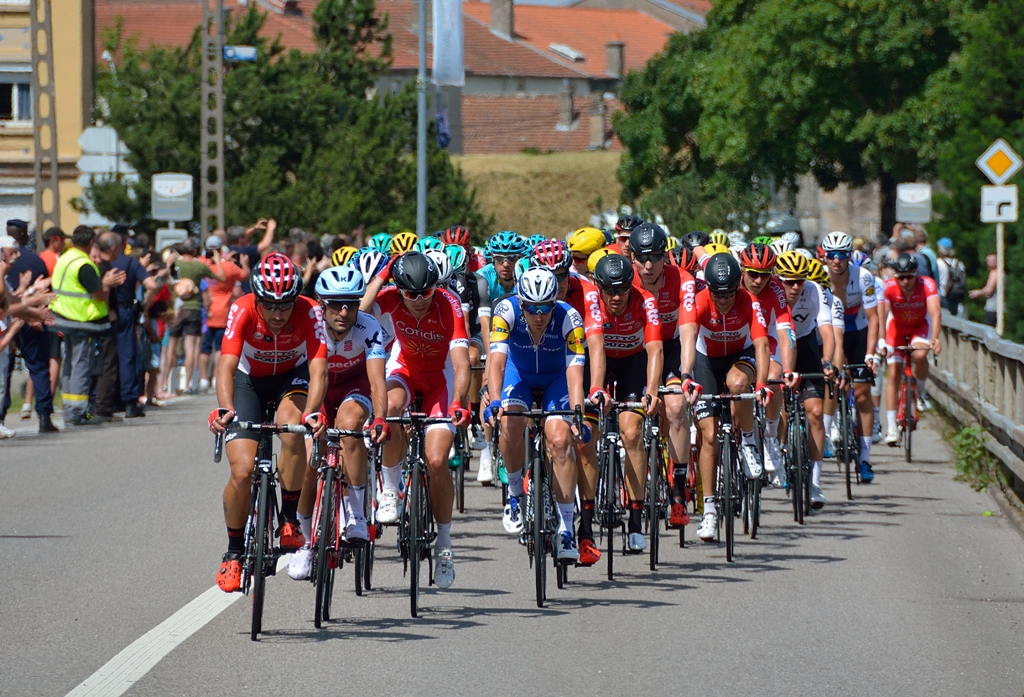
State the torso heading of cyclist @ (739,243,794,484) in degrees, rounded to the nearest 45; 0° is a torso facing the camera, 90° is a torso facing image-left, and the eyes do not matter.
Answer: approximately 0°

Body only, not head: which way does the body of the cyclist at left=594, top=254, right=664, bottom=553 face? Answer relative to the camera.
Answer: toward the camera

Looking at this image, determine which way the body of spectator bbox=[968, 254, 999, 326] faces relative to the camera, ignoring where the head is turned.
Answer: to the viewer's left

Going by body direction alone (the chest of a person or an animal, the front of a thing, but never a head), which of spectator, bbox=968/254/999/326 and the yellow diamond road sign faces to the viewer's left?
the spectator

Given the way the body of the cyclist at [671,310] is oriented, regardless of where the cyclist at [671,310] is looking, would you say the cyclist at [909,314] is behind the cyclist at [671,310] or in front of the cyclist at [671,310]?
behind

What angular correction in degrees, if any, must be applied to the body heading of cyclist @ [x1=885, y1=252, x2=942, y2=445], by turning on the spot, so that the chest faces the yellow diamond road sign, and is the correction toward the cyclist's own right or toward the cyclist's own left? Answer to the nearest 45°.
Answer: approximately 180°

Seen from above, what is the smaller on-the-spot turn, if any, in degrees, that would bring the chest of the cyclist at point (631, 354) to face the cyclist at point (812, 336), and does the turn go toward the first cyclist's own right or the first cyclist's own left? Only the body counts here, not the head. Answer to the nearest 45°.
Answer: approximately 135° to the first cyclist's own left

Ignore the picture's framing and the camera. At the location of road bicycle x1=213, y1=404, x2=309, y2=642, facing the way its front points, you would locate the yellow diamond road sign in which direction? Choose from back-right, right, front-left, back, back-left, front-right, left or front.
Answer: back-left

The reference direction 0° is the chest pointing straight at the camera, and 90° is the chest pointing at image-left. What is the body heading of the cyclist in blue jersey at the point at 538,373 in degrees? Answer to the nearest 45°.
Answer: approximately 0°

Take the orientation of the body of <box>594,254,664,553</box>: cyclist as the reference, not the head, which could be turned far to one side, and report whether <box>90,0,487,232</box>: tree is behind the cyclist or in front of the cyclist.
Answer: behind

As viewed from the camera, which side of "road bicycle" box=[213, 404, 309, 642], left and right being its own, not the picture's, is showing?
front

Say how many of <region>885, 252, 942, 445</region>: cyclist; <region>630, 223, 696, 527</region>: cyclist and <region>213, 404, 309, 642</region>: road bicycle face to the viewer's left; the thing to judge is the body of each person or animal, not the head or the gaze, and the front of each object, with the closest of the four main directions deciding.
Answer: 0

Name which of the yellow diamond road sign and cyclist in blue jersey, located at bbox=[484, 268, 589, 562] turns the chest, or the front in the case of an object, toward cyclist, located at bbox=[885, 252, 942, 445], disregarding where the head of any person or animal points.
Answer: the yellow diamond road sign

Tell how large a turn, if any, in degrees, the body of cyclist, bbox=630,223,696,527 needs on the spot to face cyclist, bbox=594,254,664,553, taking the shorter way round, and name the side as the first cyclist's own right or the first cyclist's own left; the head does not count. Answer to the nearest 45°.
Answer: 0° — they already face them
